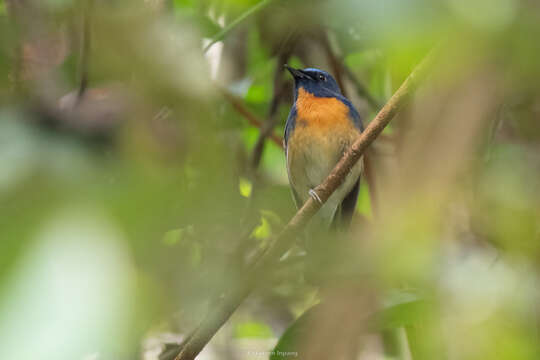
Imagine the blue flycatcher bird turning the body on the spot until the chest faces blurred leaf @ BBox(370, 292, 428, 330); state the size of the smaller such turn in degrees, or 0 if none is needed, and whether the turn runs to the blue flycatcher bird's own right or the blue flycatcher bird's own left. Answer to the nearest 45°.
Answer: approximately 45° to the blue flycatcher bird's own left

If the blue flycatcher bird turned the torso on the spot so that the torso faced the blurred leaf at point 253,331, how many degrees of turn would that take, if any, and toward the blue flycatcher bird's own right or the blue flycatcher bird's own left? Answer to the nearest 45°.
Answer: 0° — it already faces it

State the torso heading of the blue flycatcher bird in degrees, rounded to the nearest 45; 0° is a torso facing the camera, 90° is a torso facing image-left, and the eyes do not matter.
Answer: approximately 45°

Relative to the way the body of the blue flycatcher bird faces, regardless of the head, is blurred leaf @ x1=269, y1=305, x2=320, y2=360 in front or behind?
in front
